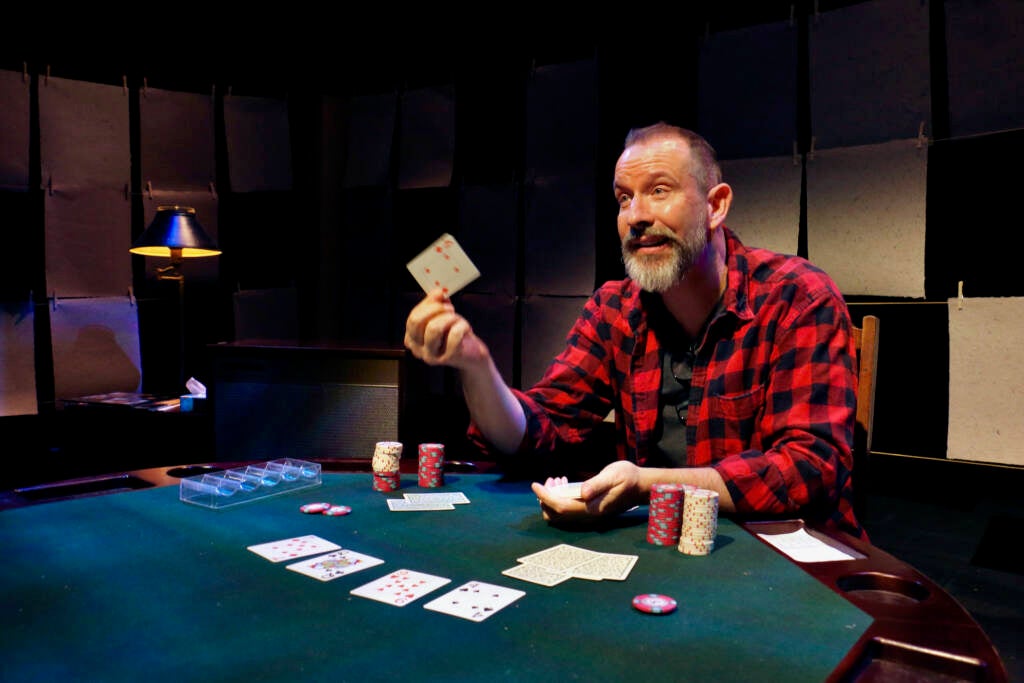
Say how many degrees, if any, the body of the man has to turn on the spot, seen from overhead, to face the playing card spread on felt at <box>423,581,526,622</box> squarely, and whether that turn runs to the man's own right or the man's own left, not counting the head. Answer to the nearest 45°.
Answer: approximately 45° to the man's own left

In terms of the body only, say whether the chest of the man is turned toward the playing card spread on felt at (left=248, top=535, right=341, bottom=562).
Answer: yes

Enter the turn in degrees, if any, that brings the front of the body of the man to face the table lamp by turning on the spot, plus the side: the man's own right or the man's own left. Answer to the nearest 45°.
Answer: approximately 90° to the man's own right

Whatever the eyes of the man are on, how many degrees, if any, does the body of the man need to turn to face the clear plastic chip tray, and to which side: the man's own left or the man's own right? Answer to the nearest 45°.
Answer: approximately 45° to the man's own right

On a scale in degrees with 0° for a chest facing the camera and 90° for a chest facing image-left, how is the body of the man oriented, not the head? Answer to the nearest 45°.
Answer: approximately 45°

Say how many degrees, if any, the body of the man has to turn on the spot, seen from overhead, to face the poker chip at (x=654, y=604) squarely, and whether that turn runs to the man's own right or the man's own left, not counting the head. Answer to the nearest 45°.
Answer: approximately 45° to the man's own left
